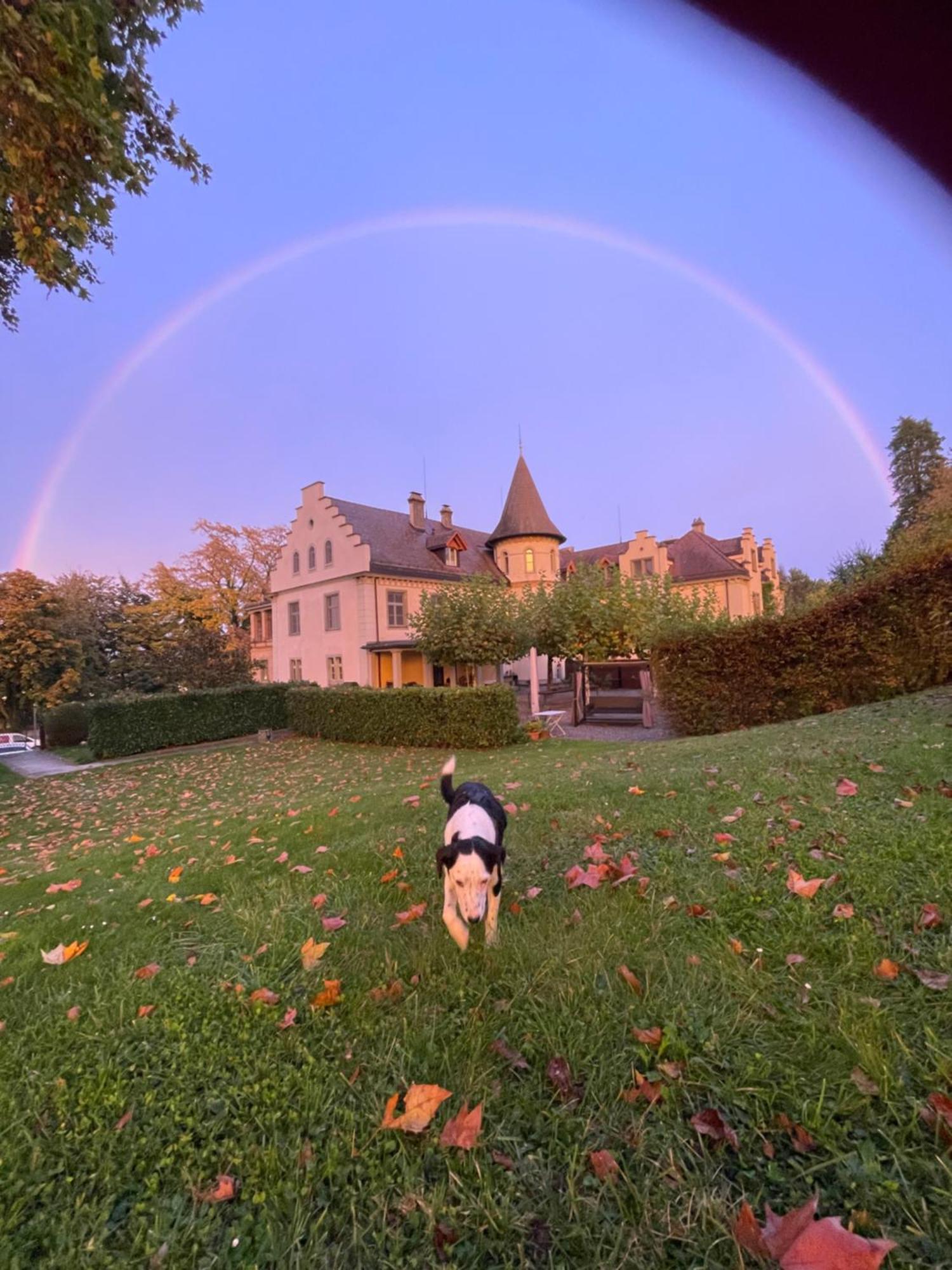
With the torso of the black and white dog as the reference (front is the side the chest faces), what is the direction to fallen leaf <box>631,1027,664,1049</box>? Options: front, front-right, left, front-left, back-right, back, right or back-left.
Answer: front-left

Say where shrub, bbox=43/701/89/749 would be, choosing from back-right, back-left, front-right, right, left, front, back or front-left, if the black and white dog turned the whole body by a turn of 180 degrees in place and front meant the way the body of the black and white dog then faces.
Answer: front-left

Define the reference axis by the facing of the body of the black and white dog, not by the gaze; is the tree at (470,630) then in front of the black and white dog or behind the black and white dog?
behind

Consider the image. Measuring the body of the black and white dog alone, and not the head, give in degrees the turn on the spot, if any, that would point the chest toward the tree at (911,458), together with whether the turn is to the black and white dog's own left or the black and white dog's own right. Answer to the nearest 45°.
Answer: approximately 135° to the black and white dog's own left

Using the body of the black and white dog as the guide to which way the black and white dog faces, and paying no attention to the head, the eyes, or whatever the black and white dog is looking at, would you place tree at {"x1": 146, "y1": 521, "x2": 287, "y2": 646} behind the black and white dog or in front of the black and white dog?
behind

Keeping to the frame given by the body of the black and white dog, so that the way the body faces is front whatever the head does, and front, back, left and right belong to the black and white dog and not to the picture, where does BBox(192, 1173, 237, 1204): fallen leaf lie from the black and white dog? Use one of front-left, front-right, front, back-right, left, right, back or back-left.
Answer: front-right

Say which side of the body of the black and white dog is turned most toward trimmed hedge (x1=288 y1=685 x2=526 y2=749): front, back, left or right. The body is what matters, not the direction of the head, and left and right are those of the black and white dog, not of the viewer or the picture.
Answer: back

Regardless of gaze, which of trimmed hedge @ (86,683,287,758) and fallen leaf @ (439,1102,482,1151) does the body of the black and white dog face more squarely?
the fallen leaf

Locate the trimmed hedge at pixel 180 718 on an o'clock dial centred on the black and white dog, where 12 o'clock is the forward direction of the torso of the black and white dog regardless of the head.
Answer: The trimmed hedge is roughly at 5 o'clock from the black and white dog.

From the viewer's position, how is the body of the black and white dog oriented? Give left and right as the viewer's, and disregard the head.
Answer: facing the viewer

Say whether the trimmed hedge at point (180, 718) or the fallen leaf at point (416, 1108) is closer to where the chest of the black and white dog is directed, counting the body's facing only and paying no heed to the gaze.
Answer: the fallen leaf

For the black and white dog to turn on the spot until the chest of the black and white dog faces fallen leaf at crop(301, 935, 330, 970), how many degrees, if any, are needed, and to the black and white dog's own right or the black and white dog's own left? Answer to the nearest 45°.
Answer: approximately 90° to the black and white dog's own right

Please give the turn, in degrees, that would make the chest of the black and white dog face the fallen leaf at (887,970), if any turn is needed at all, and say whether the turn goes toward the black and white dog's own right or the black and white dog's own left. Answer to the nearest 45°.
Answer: approximately 90° to the black and white dog's own left

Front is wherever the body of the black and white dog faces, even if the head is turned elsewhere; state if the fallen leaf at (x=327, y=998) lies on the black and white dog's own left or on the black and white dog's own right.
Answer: on the black and white dog's own right
